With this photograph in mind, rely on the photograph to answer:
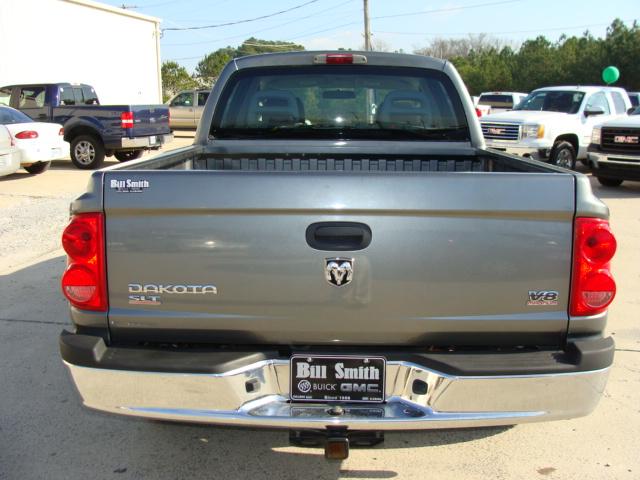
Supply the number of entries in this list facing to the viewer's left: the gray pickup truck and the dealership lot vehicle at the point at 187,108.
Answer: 1

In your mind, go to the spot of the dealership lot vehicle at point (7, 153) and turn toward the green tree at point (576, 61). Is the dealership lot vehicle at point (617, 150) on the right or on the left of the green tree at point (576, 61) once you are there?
right

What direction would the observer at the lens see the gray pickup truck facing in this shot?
facing away from the viewer

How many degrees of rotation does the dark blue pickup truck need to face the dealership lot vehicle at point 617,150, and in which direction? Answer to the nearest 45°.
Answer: approximately 180°

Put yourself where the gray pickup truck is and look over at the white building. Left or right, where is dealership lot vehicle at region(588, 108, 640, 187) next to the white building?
right

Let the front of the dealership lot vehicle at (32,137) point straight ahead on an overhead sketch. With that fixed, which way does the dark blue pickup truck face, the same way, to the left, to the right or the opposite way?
the same way

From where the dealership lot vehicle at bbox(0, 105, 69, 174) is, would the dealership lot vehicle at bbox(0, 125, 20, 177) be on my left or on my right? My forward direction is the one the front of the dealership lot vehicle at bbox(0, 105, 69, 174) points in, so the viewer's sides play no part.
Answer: on my left

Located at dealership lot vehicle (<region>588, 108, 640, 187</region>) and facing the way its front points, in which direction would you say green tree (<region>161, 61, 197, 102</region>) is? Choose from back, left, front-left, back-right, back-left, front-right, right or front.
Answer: right

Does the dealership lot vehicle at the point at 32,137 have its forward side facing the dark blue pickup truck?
no

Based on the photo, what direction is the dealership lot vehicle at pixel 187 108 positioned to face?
to the viewer's left

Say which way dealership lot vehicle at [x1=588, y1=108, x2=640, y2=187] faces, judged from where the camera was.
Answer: facing the viewer and to the left of the viewer

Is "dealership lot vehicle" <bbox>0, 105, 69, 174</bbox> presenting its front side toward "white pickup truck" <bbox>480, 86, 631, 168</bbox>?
no

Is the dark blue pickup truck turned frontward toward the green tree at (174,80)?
no

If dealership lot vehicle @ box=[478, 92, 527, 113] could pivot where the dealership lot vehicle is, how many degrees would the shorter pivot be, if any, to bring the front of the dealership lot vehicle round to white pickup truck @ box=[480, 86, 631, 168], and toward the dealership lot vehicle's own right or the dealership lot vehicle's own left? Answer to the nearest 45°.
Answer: approximately 135° to the dealership lot vehicle's own right

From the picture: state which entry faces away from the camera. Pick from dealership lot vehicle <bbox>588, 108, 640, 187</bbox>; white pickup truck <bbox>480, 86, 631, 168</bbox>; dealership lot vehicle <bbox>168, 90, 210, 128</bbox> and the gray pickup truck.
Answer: the gray pickup truck

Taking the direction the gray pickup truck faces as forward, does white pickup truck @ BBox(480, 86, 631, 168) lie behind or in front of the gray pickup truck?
in front

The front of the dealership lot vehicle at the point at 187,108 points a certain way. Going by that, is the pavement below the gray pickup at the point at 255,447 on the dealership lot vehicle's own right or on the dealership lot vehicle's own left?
on the dealership lot vehicle's own left

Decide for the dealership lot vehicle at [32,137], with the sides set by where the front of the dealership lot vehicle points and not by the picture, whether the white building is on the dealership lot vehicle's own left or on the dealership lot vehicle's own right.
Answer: on the dealership lot vehicle's own right
